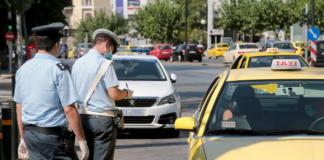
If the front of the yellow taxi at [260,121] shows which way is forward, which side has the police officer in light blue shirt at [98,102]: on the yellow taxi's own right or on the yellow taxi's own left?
on the yellow taxi's own right

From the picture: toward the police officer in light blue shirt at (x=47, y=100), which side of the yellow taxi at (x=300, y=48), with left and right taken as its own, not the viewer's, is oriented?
front

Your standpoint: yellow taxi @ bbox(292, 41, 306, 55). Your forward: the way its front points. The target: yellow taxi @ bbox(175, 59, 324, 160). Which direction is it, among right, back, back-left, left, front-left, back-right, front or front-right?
front

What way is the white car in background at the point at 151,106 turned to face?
toward the camera

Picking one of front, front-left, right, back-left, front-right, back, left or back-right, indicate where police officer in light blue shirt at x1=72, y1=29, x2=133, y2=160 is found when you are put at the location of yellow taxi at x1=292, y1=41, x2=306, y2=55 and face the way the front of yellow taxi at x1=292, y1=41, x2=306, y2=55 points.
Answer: front

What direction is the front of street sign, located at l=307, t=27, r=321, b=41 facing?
toward the camera

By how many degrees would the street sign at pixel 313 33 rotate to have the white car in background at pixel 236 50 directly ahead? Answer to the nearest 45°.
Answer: approximately 135° to its right

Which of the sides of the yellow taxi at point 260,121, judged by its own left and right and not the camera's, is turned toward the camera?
front

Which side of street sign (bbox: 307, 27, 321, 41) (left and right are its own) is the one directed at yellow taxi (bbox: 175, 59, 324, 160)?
front
